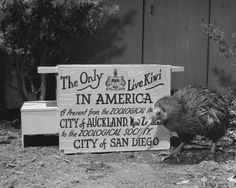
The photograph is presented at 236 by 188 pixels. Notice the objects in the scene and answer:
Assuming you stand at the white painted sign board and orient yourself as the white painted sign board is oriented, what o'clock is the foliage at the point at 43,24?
The foliage is roughly at 4 o'clock from the white painted sign board.

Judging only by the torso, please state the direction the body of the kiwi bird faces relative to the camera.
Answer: to the viewer's left

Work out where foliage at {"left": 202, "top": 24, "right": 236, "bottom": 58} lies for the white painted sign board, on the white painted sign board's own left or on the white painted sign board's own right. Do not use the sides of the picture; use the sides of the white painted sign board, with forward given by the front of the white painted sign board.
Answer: on the white painted sign board's own left

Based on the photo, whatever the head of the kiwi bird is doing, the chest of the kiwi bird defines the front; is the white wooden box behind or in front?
in front

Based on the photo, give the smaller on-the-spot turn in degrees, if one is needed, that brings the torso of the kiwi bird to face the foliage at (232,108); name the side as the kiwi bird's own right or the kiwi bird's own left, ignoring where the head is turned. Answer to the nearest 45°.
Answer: approximately 180°

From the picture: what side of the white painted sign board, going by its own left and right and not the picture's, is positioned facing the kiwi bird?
left

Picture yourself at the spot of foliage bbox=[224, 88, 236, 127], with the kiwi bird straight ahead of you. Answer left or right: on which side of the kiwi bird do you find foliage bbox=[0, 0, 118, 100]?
right

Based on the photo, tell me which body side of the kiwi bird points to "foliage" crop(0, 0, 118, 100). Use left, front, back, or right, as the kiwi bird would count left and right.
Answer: front

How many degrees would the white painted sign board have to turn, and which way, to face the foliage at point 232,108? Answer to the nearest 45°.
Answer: approximately 135° to its left

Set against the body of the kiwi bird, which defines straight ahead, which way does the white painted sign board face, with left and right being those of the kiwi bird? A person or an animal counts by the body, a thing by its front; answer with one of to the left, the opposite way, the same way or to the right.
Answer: to the left

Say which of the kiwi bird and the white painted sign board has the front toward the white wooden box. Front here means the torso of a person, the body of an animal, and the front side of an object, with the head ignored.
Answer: the kiwi bird

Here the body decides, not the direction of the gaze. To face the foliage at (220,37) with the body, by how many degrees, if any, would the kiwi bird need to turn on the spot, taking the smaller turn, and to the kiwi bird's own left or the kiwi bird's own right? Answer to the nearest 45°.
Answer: approximately 90° to the kiwi bird's own right

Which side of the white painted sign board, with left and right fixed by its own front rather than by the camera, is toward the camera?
front

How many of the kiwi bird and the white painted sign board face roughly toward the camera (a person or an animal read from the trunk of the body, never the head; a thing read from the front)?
1
